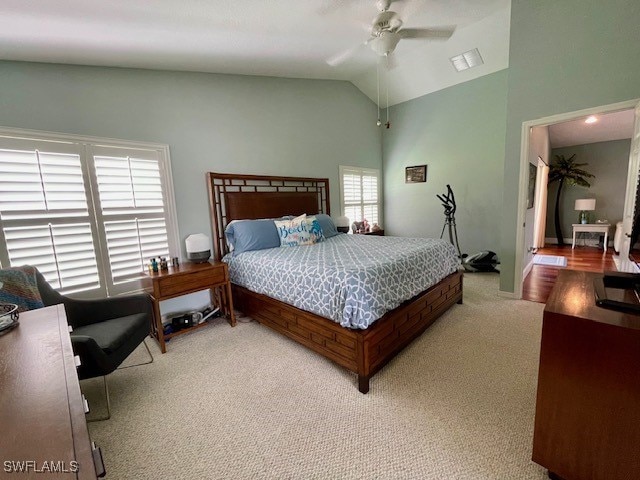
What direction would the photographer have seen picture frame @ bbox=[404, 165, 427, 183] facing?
facing the viewer and to the left of the viewer

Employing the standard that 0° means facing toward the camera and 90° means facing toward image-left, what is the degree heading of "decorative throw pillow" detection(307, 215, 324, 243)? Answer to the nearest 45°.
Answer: approximately 315°

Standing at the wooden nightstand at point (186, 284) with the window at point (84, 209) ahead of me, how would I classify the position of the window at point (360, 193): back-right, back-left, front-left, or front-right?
back-right

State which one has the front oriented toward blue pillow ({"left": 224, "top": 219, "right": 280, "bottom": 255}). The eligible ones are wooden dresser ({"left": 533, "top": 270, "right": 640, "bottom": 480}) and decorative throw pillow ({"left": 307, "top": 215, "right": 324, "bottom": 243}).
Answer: the wooden dresser

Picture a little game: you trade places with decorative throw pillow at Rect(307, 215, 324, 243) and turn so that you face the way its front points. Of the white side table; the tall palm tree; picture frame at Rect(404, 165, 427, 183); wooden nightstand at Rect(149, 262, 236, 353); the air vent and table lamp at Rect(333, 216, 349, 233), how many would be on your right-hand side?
1

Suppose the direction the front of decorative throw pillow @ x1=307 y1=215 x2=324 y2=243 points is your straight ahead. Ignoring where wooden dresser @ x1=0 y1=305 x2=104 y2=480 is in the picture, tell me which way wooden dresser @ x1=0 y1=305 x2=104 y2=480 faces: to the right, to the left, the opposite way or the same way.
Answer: to the left

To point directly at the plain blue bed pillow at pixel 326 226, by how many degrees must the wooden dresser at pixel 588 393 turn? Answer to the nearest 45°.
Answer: approximately 45° to its right

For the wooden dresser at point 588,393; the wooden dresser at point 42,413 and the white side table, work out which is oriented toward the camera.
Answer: the white side table

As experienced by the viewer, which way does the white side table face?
facing the viewer

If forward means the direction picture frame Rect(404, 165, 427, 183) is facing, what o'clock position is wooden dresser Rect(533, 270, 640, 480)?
The wooden dresser is roughly at 10 o'clock from the picture frame.

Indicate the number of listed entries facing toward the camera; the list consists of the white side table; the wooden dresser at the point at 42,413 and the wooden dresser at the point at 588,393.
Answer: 1

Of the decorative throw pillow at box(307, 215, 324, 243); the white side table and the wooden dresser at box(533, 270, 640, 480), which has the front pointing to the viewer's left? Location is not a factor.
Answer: the wooden dresser

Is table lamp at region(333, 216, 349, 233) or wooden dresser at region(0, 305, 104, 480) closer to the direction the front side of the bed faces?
the wooden dresser

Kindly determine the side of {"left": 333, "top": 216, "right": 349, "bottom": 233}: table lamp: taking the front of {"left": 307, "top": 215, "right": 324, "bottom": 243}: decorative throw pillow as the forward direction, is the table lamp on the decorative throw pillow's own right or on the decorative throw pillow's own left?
on the decorative throw pillow's own left

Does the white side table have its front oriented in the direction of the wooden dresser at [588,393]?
yes

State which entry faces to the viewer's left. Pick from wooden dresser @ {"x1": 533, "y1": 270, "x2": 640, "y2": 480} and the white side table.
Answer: the wooden dresser

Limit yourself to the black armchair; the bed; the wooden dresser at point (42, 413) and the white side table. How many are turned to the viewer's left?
0

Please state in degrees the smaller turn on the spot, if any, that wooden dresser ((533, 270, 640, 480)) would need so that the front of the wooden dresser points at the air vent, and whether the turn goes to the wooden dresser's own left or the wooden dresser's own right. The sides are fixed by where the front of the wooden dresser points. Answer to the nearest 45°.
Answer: approximately 45° to the wooden dresser's own right

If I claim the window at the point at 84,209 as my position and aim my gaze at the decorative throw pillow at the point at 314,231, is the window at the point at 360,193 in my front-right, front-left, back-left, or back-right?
front-left

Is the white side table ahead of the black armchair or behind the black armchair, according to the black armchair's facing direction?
ahead
